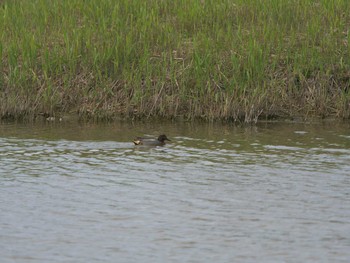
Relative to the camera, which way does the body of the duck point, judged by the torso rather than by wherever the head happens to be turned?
to the viewer's right
